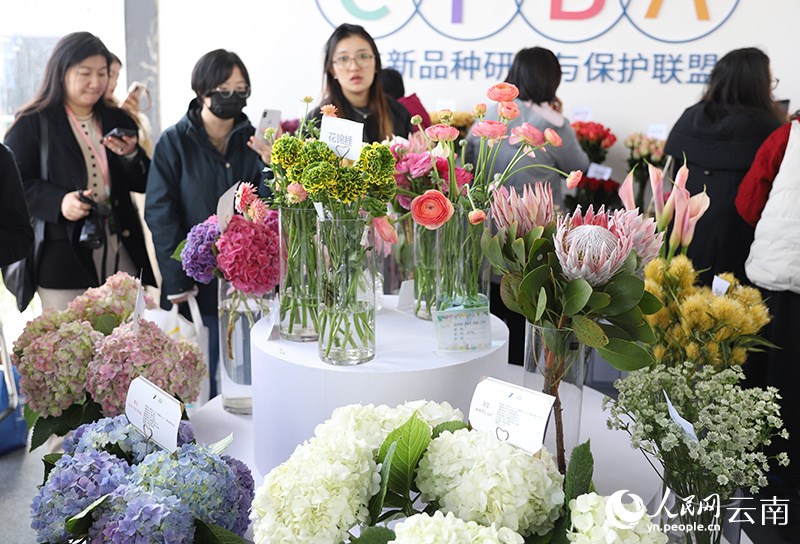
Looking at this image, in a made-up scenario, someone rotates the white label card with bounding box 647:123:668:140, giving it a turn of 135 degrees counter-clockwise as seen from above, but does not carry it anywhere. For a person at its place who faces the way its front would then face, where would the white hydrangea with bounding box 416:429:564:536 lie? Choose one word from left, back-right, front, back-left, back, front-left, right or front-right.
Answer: back-right

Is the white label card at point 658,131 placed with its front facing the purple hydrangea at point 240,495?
yes

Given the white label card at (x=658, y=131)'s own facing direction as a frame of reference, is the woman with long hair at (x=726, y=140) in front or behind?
in front

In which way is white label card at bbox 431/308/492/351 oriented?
toward the camera

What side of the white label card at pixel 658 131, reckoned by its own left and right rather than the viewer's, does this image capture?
front

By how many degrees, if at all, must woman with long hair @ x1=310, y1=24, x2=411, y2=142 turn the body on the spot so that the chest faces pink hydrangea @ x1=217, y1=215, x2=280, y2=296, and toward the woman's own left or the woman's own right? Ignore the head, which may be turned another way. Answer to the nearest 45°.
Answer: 0° — they already face it

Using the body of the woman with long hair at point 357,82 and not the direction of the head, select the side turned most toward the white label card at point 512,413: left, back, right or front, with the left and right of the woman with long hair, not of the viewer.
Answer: front
